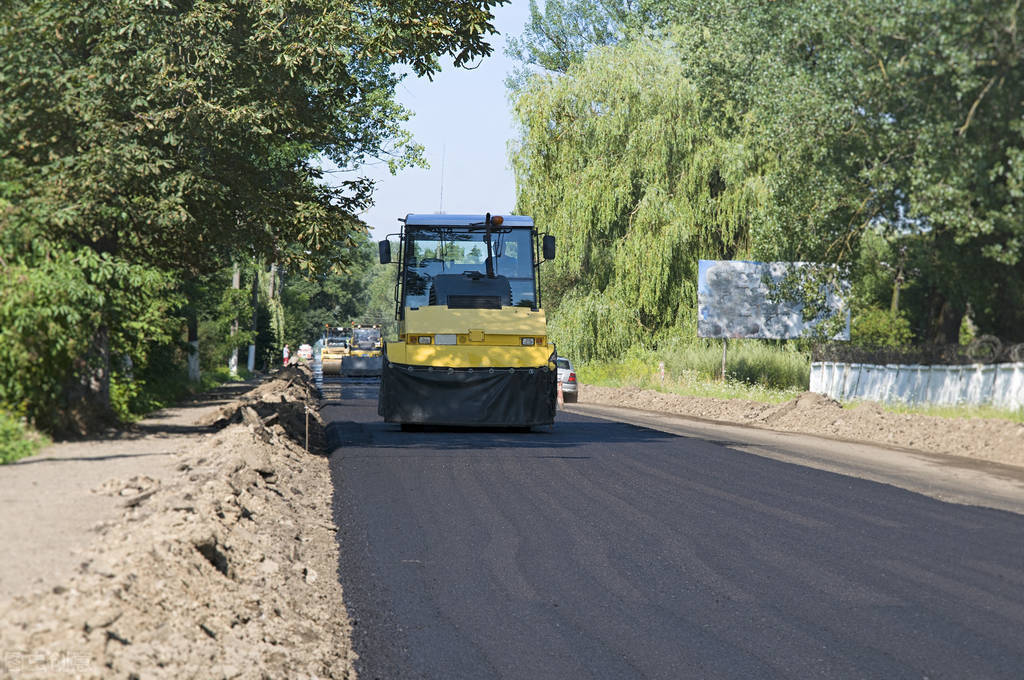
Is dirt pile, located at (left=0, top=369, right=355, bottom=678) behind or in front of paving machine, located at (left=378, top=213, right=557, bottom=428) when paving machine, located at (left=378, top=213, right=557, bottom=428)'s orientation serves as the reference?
in front

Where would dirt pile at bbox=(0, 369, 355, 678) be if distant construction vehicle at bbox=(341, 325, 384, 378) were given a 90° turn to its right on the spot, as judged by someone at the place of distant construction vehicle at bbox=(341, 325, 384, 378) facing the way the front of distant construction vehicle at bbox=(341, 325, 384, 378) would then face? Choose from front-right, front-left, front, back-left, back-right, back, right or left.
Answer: left

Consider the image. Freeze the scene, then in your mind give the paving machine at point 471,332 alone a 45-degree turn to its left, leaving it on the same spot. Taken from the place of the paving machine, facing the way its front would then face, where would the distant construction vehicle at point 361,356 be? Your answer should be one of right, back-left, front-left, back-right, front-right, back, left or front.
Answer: back-left

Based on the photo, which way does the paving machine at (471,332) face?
toward the camera

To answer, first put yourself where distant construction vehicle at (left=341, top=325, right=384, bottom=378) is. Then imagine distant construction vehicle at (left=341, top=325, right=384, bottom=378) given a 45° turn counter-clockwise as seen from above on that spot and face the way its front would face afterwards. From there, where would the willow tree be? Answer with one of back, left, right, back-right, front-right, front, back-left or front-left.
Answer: front

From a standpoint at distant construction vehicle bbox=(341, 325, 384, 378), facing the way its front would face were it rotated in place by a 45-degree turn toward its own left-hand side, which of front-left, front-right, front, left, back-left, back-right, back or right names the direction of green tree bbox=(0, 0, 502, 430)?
front-right

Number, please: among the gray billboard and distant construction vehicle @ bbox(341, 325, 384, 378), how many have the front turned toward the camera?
2

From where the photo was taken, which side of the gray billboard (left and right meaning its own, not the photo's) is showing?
front

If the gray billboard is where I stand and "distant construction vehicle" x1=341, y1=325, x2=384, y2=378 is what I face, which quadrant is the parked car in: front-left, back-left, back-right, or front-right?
front-left

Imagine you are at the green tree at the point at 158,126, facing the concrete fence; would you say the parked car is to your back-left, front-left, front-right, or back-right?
front-left

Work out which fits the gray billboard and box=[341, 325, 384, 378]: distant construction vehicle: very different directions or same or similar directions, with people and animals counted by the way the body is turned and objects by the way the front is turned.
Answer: same or similar directions

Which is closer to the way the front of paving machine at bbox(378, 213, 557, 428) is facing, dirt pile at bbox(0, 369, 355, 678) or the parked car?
the dirt pile

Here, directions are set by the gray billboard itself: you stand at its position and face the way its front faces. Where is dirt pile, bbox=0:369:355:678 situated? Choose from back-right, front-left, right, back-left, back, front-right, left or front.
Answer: front

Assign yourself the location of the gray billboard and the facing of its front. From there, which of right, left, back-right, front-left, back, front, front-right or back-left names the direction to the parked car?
front-right

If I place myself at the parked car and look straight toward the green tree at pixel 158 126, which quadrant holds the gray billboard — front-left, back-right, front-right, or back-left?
back-left
